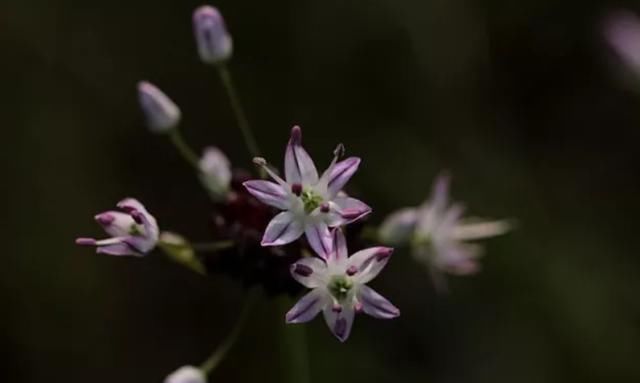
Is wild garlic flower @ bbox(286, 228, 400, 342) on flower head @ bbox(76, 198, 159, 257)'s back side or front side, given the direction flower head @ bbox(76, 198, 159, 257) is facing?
on the back side

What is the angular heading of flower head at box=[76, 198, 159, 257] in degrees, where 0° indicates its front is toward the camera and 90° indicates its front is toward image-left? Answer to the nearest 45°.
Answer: approximately 90°

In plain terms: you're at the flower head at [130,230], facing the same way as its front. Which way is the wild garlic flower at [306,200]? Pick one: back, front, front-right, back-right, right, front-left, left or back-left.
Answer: back-left
